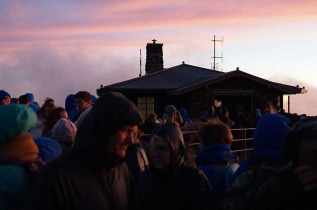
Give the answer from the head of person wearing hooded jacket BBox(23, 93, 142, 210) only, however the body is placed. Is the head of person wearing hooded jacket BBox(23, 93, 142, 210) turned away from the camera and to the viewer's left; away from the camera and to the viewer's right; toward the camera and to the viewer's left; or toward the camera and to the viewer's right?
toward the camera and to the viewer's right

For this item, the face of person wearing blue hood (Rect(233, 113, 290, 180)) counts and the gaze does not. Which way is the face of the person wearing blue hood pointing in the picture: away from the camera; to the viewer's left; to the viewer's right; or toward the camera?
away from the camera

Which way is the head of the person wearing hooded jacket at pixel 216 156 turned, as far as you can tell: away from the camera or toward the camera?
away from the camera

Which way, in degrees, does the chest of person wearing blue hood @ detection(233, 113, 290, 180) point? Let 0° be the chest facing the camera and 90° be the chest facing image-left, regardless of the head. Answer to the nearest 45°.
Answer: approximately 180°

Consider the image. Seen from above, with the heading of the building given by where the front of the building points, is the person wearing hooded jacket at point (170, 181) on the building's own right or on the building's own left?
on the building's own right

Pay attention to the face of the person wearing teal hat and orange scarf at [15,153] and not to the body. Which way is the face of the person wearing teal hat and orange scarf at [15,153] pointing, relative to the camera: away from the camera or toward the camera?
away from the camera

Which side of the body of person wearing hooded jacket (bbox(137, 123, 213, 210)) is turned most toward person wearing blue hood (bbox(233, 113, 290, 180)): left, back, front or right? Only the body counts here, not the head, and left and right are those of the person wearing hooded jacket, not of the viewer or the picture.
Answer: left
